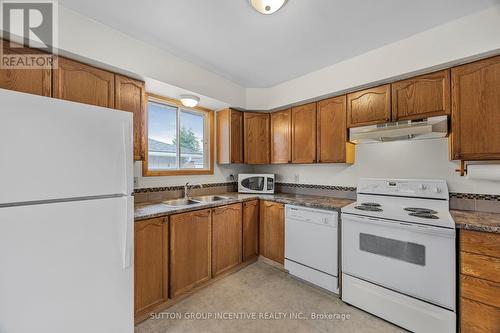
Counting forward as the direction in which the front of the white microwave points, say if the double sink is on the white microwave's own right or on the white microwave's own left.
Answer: on the white microwave's own right

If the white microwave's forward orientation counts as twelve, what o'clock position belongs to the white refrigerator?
The white refrigerator is roughly at 1 o'clock from the white microwave.

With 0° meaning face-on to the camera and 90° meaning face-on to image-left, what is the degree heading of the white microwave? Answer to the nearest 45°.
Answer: approximately 0°

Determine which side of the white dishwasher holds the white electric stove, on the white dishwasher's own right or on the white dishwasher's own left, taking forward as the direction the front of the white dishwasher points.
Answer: on the white dishwasher's own left

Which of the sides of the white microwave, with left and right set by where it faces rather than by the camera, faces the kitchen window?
right

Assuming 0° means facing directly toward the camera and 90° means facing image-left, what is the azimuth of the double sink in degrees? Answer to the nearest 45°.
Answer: approximately 315°
